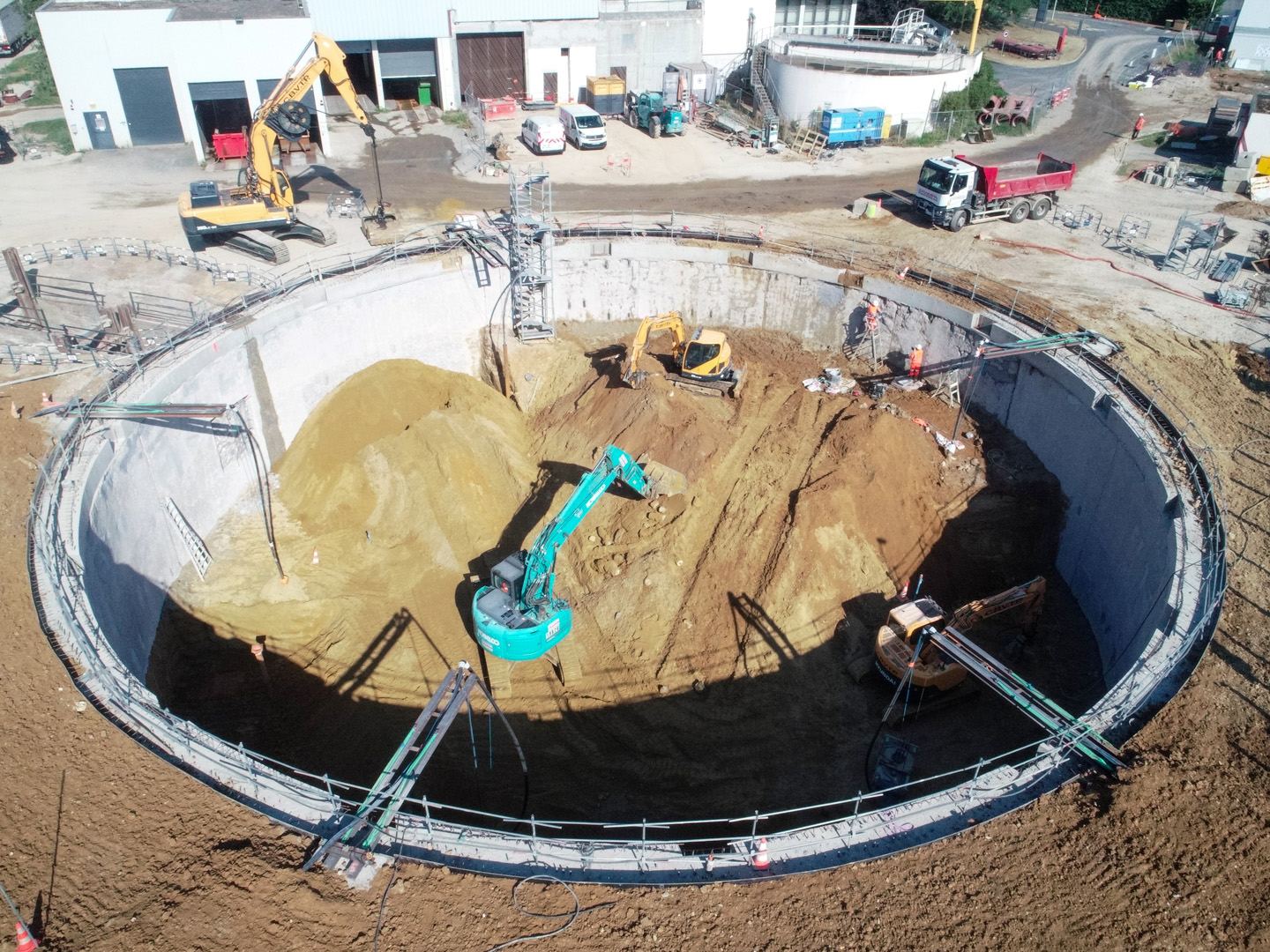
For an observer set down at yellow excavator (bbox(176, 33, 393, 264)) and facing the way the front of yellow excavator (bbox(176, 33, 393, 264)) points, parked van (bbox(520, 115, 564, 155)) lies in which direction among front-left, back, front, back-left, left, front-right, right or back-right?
front-left

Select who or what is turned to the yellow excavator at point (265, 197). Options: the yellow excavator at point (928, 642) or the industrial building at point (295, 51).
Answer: the industrial building

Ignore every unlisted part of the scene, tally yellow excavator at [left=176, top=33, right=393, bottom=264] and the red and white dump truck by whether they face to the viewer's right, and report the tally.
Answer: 1

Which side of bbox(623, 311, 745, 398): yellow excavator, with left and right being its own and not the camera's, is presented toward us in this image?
left

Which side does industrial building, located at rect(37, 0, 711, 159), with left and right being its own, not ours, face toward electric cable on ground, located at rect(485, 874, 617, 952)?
front

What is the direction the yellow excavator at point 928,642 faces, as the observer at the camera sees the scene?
facing away from the viewer and to the right of the viewer

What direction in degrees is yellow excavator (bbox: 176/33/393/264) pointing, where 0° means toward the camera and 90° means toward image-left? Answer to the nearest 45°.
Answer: approximately 270°

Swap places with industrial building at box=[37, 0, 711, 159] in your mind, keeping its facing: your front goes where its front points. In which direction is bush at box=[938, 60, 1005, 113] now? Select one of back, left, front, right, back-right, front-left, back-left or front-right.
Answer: left

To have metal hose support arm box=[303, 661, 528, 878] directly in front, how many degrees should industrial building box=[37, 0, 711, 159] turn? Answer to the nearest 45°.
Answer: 0° — it already faces it

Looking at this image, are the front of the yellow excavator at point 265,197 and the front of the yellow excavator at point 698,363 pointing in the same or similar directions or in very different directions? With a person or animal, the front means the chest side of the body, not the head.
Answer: very different directions

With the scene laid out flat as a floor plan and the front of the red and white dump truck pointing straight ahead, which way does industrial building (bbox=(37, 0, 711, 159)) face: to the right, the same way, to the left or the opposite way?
to the left

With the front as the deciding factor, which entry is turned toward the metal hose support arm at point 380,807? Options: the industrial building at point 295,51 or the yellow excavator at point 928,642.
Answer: the industrial building

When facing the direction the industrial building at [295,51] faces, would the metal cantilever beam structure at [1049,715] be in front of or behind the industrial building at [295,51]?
in front

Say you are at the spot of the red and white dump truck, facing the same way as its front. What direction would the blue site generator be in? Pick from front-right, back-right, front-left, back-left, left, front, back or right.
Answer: right

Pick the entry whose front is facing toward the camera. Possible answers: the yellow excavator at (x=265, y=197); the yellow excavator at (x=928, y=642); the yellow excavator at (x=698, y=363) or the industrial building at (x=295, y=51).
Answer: the industrial building

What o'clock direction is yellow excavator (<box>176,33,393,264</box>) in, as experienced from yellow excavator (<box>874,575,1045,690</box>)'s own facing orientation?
yellow excavator (<box>176,33,393,264</box>) is roughly at 8 o'clock from yellow excavator (<box>874,575,1045,690</box>).

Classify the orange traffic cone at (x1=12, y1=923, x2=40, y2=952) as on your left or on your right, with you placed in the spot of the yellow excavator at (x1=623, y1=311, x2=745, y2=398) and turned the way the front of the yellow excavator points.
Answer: on your left

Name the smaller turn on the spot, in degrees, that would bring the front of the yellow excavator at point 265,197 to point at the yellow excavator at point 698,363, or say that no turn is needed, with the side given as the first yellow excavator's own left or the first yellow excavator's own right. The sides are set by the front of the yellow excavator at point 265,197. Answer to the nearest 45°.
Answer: approximately 45° to the first yellow excavator's own right
